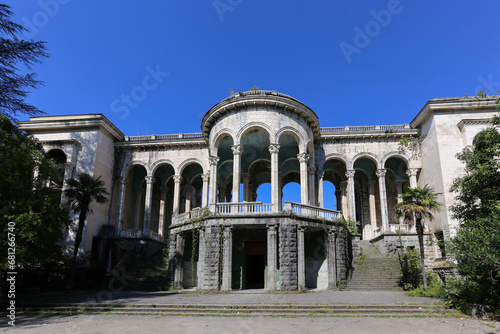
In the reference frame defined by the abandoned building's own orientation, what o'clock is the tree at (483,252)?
The tree is roughly at 11 o'clock from the abandoned building.

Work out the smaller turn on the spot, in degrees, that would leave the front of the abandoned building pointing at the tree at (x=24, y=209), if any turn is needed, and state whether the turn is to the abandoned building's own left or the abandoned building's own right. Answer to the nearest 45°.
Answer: approximately 45° to the abandoned building's own right

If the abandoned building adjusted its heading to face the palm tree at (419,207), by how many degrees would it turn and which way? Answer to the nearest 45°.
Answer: approximately 45° to its left

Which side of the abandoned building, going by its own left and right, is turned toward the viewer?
front
